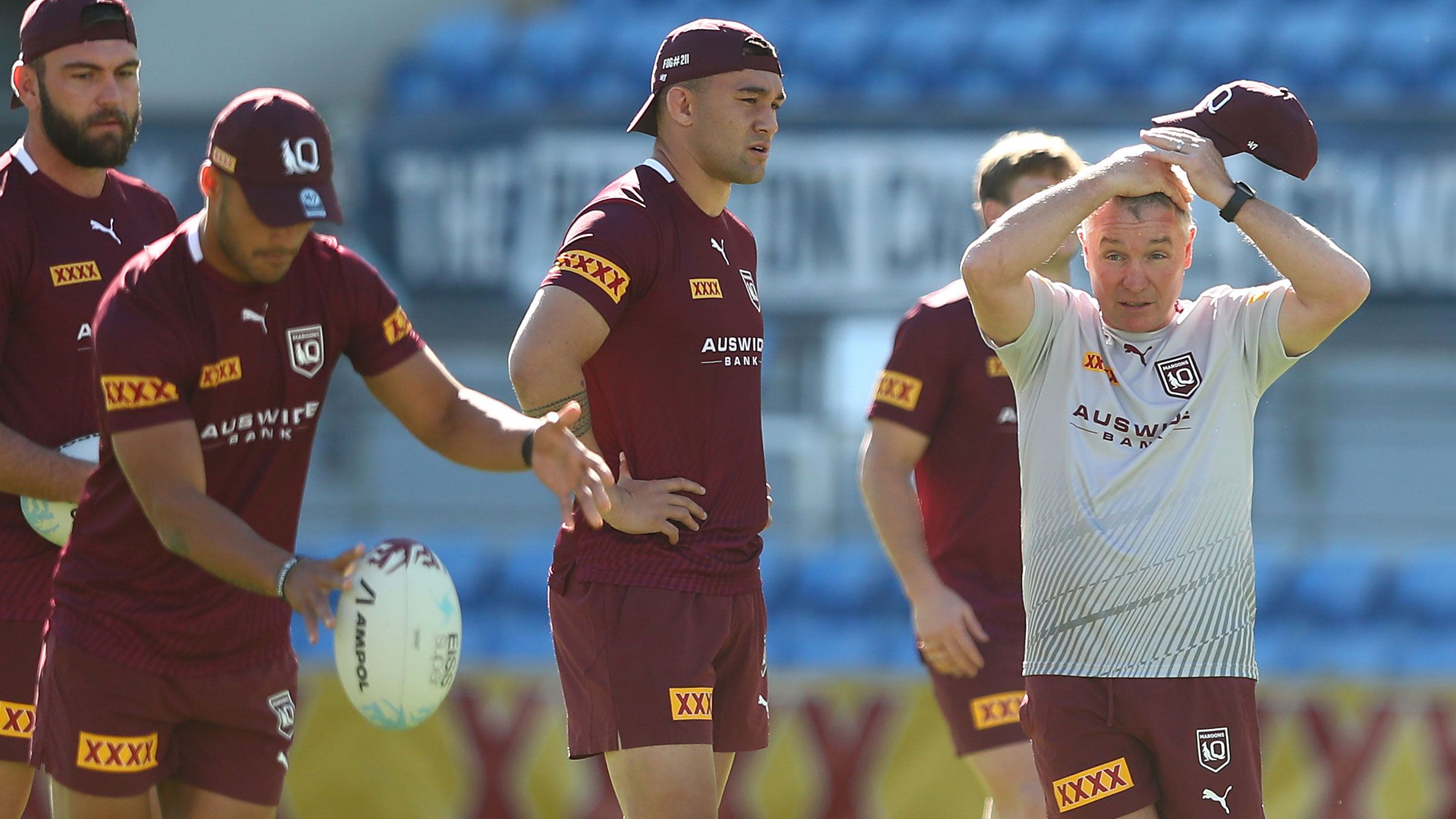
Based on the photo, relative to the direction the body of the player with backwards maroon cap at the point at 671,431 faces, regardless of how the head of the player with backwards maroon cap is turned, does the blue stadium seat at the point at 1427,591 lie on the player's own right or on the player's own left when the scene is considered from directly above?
on the player's own left

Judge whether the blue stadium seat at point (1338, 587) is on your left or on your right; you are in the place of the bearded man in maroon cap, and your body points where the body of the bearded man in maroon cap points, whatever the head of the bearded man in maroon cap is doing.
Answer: on your left

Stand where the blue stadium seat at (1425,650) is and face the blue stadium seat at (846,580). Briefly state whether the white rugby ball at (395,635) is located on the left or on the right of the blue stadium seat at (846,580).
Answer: left

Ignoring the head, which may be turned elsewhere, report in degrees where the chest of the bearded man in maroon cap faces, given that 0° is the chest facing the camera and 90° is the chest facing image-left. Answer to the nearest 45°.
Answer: approximately 315°

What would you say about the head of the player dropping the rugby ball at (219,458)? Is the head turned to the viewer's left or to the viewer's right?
to the viewer's right

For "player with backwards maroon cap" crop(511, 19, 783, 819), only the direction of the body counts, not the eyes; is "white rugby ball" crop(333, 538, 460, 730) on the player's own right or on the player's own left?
on the player's own right

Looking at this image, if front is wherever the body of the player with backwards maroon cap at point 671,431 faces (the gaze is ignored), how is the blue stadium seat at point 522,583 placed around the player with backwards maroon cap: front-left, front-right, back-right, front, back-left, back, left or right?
back-left

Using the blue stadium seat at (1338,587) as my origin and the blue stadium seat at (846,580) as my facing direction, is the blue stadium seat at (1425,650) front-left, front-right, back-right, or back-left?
back-left
